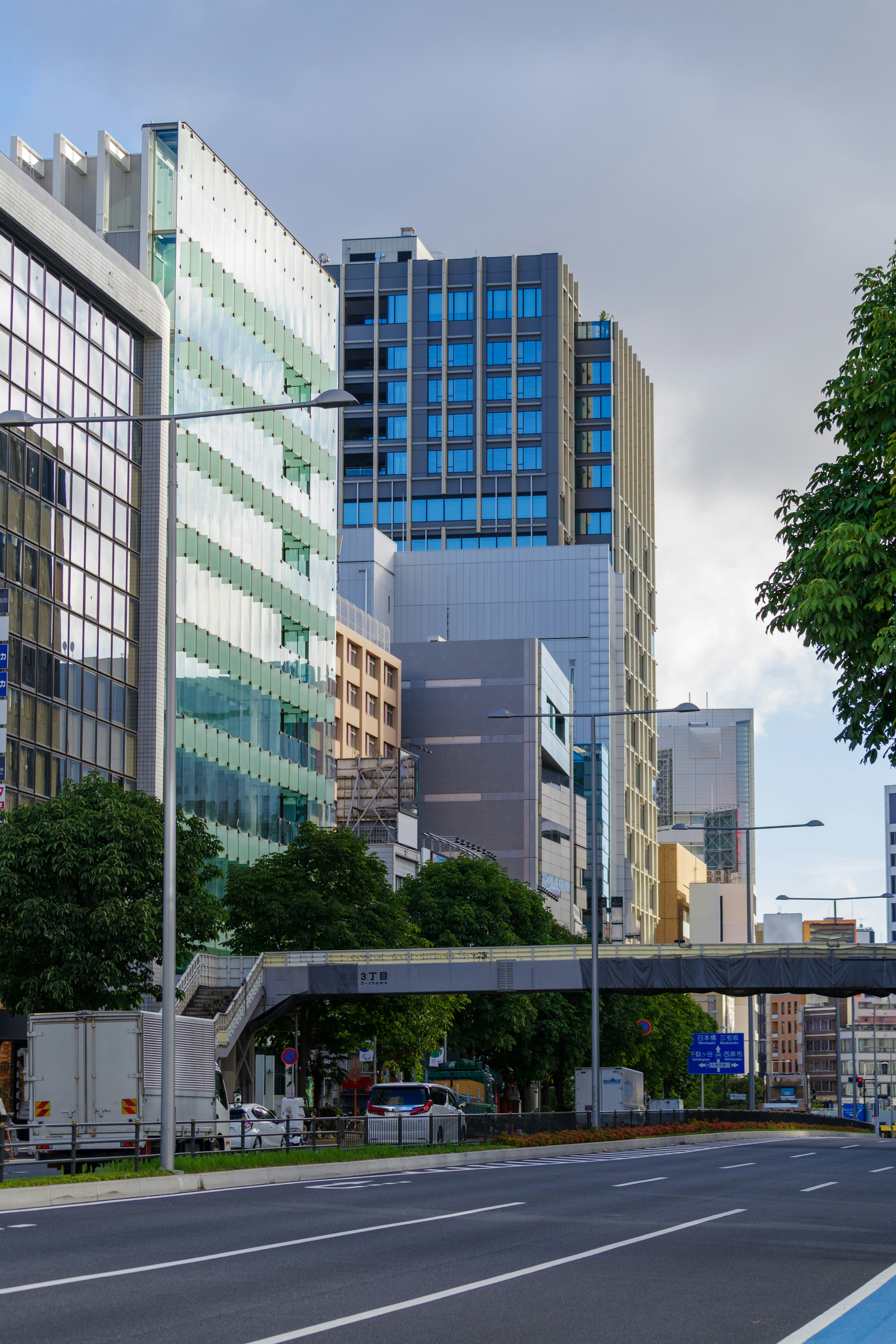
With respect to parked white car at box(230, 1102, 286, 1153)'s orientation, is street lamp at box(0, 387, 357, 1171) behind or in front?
behind

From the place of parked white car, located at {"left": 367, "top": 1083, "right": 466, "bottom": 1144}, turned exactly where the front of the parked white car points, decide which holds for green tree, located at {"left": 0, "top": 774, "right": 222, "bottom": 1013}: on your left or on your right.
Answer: on your left

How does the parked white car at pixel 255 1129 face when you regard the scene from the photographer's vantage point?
facing away from the viewer and to the right of the viewer

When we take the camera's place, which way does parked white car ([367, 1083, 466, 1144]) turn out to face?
facing away from the viewer and to the right of the viewer

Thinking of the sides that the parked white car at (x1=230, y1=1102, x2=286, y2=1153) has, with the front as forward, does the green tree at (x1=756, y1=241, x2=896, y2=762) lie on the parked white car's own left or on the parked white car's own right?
on the parked white car's own right

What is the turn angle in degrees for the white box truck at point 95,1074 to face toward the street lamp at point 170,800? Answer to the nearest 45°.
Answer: approximately 135° to its right

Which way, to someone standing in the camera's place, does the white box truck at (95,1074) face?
facing away from the viewer and to the right of the viewer
